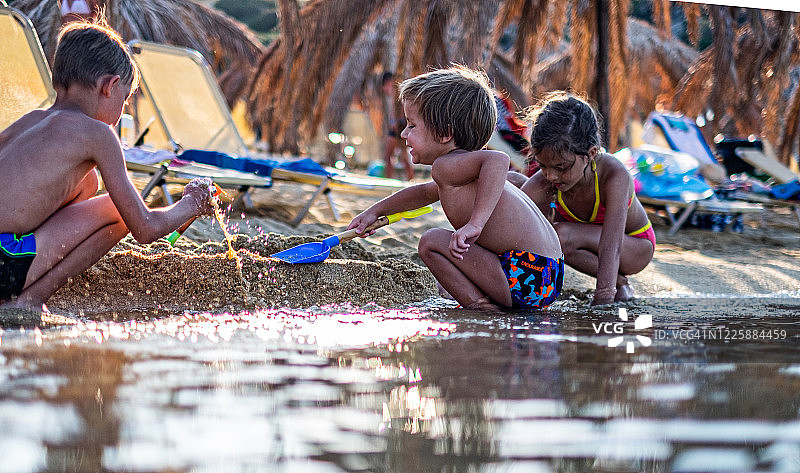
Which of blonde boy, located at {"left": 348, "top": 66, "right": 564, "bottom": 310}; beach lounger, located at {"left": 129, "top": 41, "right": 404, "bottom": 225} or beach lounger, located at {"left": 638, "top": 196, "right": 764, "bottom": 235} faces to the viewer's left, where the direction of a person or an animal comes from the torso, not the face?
the blonde boy

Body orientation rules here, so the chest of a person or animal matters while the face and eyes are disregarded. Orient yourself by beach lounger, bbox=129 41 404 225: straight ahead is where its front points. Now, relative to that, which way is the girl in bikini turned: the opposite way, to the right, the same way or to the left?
to the right

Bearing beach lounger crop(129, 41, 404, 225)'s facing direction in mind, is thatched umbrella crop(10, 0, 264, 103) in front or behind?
behind

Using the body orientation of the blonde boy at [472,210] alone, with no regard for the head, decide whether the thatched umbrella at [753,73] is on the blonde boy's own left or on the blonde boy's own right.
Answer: on the blonde boy's own right

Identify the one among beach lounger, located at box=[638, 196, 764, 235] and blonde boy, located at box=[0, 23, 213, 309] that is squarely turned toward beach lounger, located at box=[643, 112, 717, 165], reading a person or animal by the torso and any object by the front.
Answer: the blonde boy

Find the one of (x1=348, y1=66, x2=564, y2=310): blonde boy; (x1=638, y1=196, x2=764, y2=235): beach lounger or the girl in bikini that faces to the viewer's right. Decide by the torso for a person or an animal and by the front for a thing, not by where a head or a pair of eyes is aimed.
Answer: the beach lounger

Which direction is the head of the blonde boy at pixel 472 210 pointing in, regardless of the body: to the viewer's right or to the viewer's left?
to the viewer's left

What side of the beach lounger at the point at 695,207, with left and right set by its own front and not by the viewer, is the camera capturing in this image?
right

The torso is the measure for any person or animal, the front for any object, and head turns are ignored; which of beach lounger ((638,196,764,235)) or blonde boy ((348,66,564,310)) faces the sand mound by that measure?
the blonde boy

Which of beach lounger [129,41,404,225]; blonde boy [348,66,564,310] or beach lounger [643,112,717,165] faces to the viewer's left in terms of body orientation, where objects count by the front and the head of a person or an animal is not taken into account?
the blonde boy

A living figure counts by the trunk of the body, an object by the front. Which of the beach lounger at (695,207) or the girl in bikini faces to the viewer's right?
the beach lounger

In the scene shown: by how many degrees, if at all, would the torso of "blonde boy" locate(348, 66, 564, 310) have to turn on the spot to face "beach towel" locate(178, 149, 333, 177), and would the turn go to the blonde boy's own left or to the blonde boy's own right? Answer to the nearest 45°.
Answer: approximately 45° to the blonde boy's own right

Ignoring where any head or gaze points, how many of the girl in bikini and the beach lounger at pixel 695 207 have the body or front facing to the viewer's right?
1
